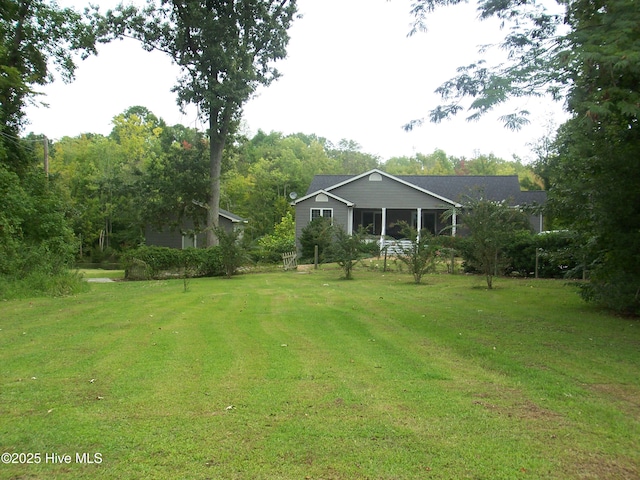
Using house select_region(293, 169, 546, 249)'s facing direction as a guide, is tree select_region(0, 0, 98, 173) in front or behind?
in front

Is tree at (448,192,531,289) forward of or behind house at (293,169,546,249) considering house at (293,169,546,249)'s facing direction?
forward

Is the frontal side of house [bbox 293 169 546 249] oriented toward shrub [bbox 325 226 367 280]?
yes

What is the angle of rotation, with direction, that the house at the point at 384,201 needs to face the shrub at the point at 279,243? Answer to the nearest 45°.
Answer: approximately 90° to its right

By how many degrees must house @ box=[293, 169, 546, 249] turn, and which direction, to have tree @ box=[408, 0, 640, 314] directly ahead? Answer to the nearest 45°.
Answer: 0° — it already faces it

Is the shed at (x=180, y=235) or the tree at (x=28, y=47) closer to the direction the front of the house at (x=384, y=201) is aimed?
the tree

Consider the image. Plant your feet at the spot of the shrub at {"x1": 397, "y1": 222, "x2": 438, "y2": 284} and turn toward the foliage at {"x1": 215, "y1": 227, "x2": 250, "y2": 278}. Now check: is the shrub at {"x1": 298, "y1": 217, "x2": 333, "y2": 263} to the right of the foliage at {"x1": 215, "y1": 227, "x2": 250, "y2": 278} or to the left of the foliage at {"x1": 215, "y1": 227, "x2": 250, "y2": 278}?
right

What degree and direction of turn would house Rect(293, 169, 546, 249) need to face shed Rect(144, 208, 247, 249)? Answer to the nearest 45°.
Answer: approximately 90° to its right

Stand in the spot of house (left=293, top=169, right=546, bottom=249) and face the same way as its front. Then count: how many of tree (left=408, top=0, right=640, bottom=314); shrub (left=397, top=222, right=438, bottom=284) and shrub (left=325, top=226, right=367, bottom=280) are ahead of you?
3

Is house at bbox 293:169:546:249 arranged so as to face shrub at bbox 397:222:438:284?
yes

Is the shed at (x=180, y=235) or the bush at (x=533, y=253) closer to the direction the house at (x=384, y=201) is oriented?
the bush

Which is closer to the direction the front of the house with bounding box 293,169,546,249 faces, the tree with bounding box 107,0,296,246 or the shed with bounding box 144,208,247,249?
the tree

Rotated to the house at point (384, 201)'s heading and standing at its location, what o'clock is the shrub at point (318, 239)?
The shrub is roughly at 1 o'clock from the house.

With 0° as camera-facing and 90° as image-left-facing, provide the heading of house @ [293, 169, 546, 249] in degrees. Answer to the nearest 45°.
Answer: approximately 0°

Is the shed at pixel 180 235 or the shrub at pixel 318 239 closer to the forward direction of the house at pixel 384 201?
the shrub

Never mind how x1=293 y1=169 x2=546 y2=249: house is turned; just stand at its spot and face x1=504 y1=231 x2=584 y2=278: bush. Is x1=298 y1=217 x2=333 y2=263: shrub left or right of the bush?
right
